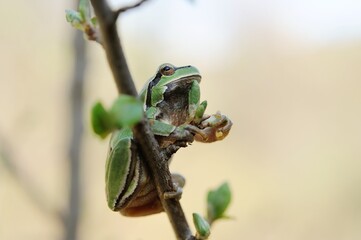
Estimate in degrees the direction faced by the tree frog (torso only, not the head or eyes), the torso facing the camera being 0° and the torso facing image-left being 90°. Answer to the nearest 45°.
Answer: approximately 315°
